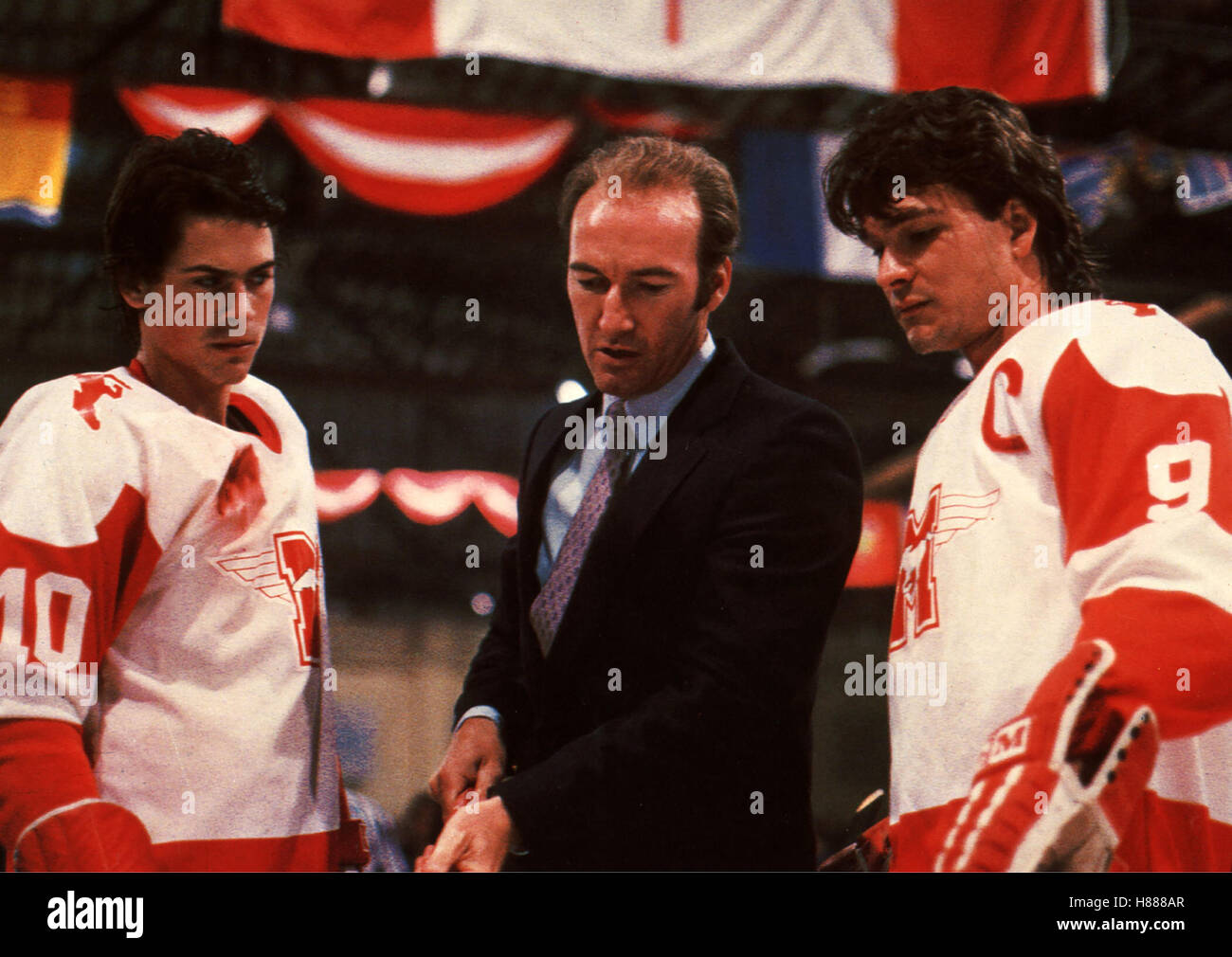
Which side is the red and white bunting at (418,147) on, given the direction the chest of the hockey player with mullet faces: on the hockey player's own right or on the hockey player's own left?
on the hockey player's own right

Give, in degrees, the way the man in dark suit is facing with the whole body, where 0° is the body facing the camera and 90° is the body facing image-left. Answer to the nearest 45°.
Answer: approximately 45°

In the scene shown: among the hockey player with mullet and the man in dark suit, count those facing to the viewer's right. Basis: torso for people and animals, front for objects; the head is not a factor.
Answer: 0

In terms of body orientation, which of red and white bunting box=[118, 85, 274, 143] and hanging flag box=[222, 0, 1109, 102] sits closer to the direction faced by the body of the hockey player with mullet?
the red and white bunting

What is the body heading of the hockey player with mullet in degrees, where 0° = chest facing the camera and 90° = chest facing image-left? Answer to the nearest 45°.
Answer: approximately 45°

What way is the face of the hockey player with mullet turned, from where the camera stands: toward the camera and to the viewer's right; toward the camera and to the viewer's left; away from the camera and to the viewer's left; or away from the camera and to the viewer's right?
toward the camera and to the viewer's left
